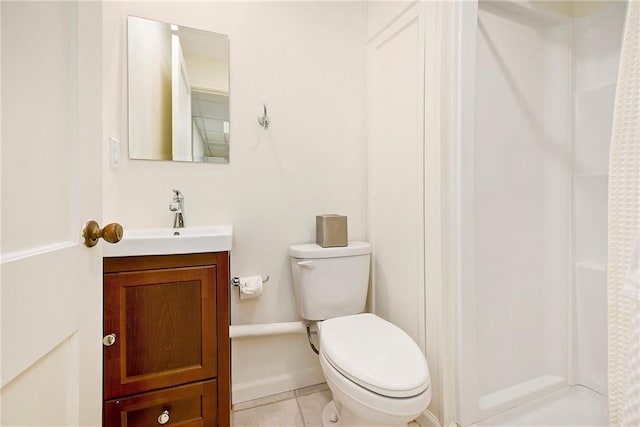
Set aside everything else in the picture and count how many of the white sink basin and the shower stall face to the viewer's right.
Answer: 0

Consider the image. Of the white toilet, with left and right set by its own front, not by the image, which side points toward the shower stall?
left

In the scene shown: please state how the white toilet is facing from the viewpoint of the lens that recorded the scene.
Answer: facing the viewer and to the right of the viewer

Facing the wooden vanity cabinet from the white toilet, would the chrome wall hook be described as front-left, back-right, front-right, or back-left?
front-right

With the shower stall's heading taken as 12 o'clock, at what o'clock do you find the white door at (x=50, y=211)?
The white door is roughly at 11 o'clock from the shower stall.

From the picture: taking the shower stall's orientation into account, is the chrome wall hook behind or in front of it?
in front

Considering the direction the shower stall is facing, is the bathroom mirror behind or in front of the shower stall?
in front

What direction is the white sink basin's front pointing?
toward the camera

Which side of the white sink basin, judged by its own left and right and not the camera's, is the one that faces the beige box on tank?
left

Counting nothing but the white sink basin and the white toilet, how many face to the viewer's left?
0

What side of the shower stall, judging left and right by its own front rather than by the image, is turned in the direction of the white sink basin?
front

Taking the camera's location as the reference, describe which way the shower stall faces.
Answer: facing the viewer and to the left of the viewer
